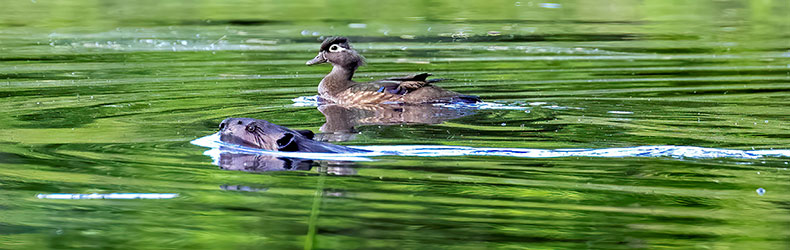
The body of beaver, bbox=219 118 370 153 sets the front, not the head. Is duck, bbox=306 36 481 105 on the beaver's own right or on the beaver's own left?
on the beaver's own right

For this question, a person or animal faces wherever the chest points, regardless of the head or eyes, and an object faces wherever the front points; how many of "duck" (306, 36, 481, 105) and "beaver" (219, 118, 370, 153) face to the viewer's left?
2

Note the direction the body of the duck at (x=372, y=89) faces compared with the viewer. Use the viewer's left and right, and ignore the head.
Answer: facing to the left of the viewer

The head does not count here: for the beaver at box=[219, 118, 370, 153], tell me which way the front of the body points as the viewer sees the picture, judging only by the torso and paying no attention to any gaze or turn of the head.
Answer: to the viewer's left

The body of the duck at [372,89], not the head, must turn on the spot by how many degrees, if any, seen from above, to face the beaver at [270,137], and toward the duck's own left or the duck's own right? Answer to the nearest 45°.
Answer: approximately 90° to the duck's own left
